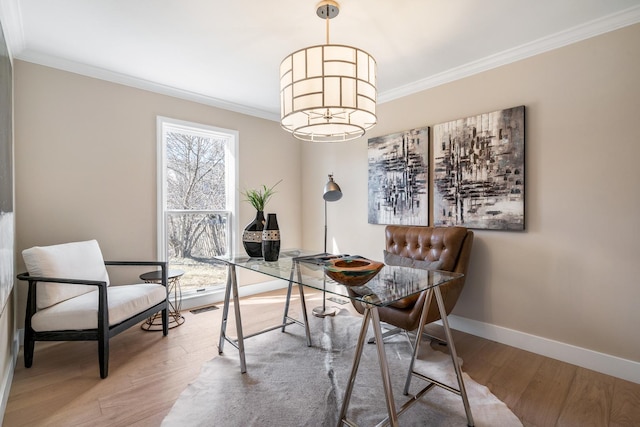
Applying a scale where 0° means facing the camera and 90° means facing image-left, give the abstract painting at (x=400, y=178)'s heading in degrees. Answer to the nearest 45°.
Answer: approximately 45°

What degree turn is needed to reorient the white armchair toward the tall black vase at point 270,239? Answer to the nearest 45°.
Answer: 0° — it already faces it

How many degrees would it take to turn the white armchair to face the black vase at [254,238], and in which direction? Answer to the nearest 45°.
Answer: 0° — it already faces it

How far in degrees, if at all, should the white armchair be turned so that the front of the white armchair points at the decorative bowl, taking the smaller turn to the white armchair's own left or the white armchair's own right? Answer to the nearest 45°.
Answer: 0° — it already faces it

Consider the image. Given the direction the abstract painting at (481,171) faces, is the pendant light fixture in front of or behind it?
in front

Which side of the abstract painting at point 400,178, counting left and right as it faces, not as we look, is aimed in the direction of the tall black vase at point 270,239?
front

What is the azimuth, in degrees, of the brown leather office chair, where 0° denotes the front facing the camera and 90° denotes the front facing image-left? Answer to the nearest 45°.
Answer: approximately 45°

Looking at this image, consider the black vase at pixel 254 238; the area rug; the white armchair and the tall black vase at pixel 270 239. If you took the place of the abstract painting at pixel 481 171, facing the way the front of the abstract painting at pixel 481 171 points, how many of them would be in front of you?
4

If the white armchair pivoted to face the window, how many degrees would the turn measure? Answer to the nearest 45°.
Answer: approximately 90° to its left

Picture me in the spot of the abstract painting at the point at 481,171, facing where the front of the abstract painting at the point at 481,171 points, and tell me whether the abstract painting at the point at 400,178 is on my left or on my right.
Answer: on my right
